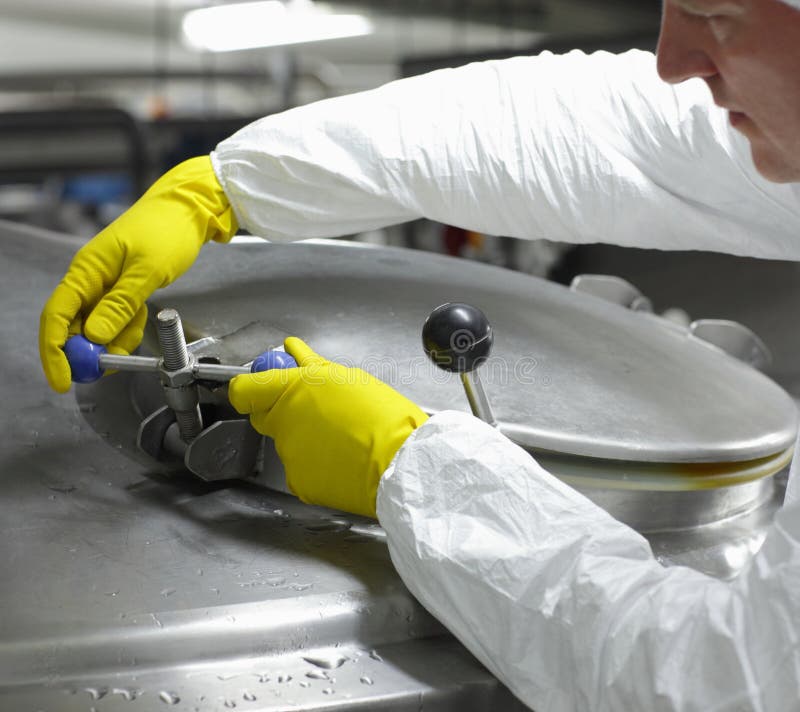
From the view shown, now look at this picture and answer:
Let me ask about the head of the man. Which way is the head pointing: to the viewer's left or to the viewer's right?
to the viewer's left

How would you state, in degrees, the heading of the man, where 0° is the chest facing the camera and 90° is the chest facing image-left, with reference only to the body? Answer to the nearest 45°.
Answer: approximately 90°

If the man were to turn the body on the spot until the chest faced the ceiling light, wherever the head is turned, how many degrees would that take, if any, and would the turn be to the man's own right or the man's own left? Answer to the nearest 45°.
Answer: approximately 90° to the man's own right
